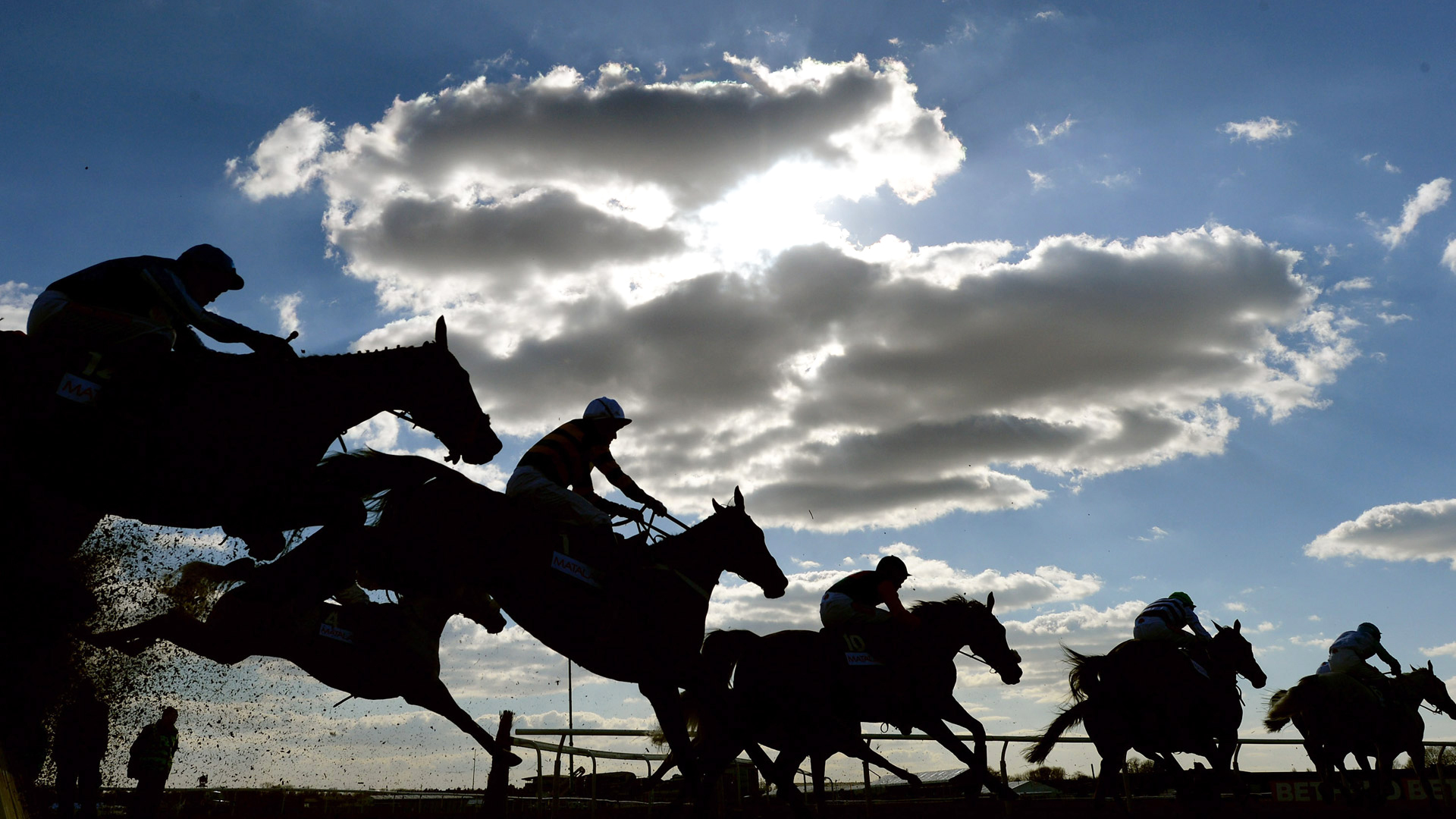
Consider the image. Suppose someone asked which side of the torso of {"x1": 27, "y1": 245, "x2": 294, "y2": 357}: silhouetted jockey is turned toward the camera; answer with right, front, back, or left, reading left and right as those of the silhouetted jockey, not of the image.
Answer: right

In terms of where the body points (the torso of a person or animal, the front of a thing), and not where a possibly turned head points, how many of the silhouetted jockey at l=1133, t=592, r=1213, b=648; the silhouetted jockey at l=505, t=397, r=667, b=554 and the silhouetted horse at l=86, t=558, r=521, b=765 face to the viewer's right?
3

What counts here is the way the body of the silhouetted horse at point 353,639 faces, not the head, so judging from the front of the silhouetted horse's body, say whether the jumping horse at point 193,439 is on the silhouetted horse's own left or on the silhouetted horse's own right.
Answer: on the silhouetted horse's own right

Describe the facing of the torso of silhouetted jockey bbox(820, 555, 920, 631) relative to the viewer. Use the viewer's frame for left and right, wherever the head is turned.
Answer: facing to the right of the viewer

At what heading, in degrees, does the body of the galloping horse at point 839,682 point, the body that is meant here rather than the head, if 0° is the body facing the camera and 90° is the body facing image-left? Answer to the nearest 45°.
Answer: approximately 270°

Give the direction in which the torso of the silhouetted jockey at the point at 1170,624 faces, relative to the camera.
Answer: to the viewer's right

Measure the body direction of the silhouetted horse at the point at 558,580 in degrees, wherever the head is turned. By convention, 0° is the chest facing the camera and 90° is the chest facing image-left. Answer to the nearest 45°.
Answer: approximately 270°

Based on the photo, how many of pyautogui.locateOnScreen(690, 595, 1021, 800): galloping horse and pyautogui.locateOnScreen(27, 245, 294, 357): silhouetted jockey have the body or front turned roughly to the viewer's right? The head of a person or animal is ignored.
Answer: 2

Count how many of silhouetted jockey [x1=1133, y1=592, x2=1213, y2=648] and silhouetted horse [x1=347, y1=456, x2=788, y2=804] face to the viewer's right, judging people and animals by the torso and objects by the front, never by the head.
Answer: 2

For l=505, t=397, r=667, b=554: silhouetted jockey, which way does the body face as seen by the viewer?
to the viewer's right
